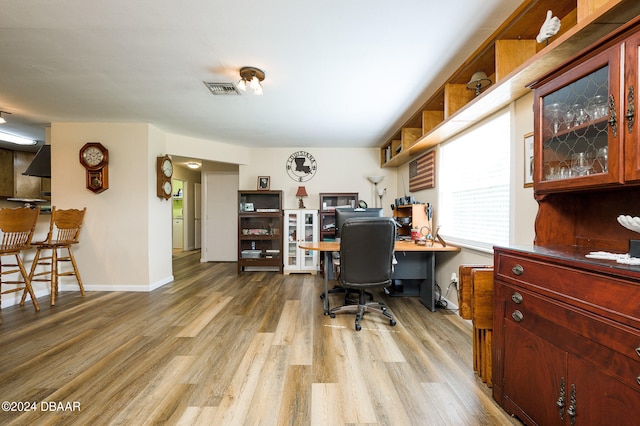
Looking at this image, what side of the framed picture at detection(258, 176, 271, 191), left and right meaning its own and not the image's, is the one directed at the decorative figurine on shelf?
front

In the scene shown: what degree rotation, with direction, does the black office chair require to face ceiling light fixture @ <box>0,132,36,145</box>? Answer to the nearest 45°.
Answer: approximately 90° to its left

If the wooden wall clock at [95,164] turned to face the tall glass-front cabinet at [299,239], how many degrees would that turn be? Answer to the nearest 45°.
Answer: approximately 135° to its left

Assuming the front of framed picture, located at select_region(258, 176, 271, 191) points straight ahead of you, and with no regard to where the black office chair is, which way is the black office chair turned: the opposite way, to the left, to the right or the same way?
the opposite way

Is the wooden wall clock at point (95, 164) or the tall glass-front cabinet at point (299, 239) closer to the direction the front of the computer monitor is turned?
the wooden wall clock

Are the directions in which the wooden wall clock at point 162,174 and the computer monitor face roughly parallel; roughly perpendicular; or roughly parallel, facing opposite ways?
roughly perpendicular

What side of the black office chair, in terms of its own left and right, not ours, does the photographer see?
back

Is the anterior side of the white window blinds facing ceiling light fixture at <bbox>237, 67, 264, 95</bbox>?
yes

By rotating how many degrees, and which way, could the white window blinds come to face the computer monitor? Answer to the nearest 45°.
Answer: approximately 45° to its right

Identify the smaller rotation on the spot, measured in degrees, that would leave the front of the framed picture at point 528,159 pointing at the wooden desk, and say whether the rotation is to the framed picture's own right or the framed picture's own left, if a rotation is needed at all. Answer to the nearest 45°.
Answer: approximately 90° to the framed picture's own right

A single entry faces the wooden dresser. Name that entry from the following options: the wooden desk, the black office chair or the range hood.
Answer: the wooden desk

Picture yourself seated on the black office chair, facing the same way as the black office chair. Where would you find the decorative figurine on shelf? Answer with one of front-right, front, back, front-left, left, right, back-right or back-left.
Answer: back-right

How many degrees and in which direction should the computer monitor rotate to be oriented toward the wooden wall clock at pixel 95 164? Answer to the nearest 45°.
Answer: approximately 90° to its right

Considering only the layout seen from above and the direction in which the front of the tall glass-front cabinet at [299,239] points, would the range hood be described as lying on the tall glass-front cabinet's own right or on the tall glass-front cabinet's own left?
on the tall glass-front cabinet's own right

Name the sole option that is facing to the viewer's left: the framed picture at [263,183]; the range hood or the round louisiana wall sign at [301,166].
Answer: the range hood

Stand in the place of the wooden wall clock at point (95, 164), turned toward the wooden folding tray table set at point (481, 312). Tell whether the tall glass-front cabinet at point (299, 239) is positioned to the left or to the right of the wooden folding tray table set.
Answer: left

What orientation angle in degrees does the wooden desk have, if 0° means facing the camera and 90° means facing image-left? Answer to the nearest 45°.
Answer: approximately 0°
